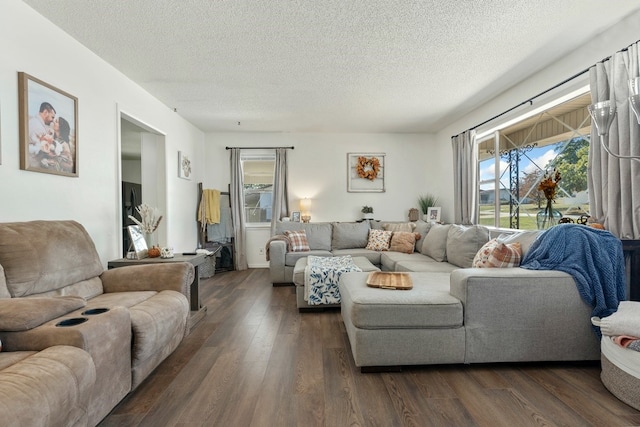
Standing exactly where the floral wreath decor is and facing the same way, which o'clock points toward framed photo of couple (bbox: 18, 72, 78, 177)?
The framed photo of couple is roughly at 1 o'clock from the floral wreath decor.

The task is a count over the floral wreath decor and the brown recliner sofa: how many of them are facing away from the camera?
0

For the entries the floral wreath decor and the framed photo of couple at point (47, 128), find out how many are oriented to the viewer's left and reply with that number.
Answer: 0

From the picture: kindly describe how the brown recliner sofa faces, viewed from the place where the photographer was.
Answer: facing the viewer and to the right of the viewer

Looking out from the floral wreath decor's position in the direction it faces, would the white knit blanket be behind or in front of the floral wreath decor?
in front

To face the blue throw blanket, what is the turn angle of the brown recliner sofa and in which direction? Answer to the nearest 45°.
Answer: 0° — it already faces it

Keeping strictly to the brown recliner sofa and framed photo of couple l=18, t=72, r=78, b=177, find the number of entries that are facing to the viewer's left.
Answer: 0

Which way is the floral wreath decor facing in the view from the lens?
facing the viewer

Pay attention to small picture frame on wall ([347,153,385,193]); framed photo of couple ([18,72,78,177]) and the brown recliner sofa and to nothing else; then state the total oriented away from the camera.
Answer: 0

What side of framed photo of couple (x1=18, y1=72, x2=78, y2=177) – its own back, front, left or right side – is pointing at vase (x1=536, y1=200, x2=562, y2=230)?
front

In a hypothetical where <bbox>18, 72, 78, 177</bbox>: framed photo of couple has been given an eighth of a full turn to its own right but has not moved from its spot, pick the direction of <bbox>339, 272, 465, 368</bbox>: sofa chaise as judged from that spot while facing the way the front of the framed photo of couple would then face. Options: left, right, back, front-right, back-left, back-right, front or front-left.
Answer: front-left

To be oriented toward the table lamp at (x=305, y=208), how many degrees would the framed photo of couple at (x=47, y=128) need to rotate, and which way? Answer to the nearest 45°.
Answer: approximately 45° to its left

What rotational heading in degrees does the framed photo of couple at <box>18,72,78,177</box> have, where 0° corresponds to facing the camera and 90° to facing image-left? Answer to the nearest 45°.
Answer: approximately 315°

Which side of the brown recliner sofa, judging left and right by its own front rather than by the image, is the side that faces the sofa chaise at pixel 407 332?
front

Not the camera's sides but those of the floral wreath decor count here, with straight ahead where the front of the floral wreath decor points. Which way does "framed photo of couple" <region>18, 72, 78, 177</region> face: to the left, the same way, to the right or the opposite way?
to the left

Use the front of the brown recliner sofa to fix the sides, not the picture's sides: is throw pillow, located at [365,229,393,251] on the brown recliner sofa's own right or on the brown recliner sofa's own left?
on the brown recliner sofa's own left

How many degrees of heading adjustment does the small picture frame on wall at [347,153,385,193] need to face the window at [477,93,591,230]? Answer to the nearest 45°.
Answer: approximately 45° to its left

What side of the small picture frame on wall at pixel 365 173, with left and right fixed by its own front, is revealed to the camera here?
front

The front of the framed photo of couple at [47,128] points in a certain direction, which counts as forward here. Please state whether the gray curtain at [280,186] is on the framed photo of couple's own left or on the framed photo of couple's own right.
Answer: on the framed photo of couple's own left
